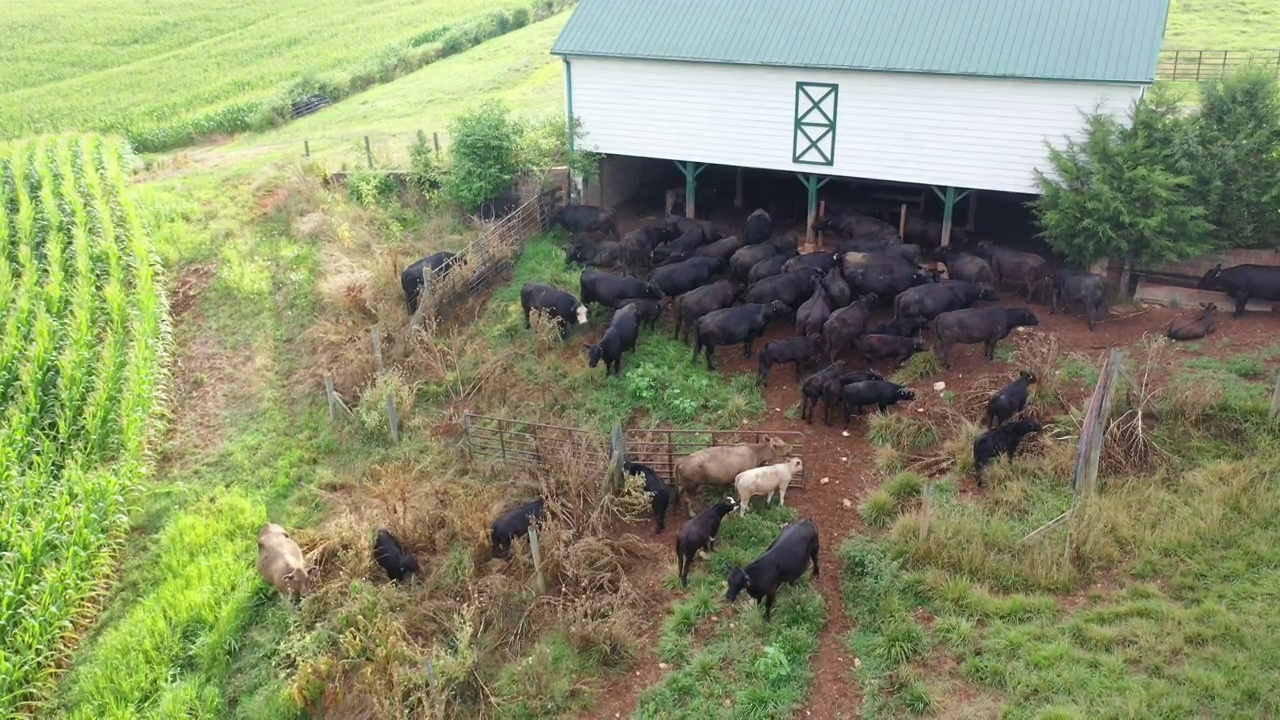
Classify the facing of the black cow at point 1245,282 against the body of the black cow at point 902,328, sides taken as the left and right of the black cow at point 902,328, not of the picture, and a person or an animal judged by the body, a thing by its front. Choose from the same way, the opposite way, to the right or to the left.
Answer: the opposite way

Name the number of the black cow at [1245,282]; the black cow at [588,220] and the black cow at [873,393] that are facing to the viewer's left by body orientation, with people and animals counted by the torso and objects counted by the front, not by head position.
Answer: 2

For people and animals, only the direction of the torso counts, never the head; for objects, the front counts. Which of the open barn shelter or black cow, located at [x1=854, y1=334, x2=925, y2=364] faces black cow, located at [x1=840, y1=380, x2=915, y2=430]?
the open barn shelter

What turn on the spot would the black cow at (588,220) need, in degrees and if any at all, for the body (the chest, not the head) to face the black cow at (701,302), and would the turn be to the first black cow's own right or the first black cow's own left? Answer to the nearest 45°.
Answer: approximately 90° to the first black cow's own left

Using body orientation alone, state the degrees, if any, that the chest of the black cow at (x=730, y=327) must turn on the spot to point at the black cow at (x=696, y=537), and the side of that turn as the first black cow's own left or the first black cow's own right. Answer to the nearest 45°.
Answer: approximately 90° to the first black cow's own right

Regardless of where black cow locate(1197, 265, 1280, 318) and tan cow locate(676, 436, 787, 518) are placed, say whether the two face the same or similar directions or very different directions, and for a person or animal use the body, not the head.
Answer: very different directions

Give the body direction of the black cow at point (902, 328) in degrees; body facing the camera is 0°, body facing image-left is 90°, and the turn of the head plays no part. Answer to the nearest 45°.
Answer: approximately 270°

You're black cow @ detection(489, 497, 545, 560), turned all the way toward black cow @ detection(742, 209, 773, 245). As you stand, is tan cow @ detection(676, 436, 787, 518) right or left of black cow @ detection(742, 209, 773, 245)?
right

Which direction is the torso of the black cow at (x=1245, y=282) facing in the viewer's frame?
to the viewer's left

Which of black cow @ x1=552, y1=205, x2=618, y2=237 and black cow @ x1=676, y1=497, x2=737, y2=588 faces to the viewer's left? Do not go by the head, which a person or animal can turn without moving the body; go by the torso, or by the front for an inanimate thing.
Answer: black cow @ x1=552, y1=205, x2=618, y2=237
